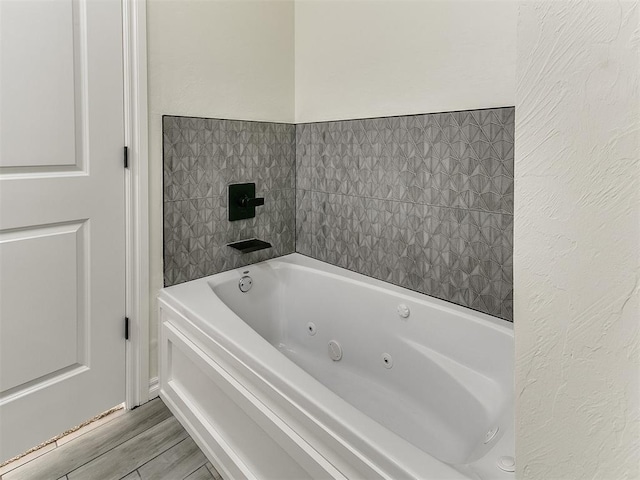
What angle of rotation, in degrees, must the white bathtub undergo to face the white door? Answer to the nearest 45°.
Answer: approximately 45° to its right

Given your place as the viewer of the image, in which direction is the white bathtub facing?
facing the viewer and to the left of the viewer
